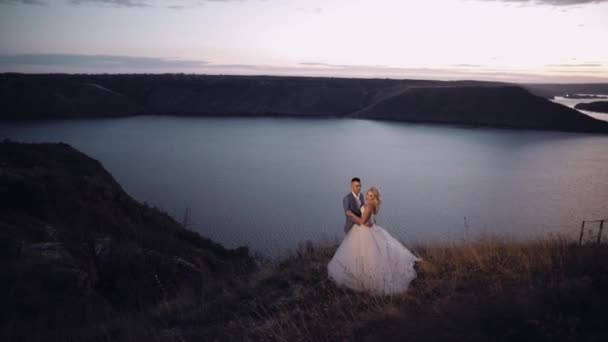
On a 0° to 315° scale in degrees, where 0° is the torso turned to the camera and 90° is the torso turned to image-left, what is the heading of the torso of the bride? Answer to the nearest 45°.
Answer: approximately 90°
